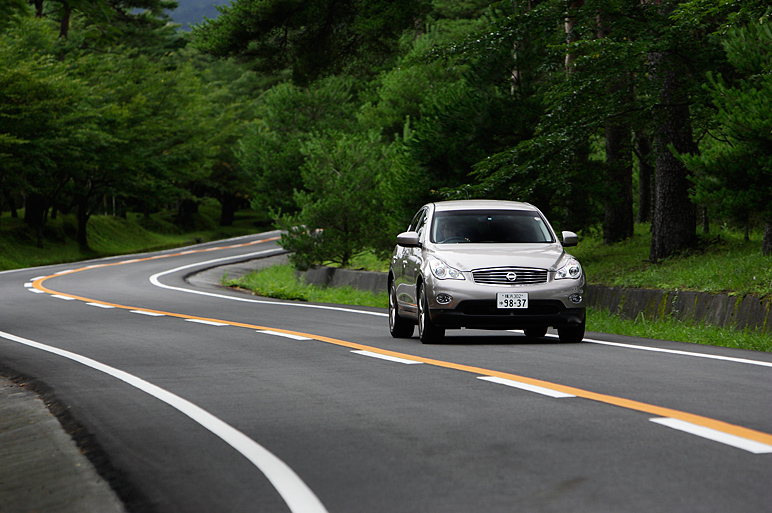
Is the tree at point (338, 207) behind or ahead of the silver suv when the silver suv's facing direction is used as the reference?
behind

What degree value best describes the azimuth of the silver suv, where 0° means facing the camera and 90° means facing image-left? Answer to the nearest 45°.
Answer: approximately 0°

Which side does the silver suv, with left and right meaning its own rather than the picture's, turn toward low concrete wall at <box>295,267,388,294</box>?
back
